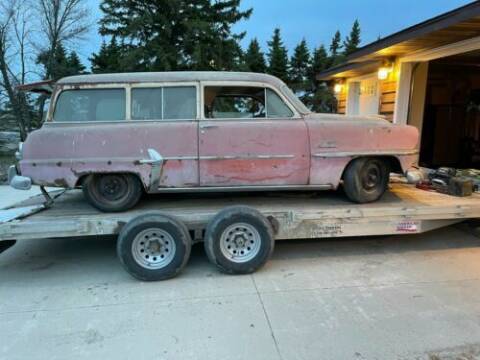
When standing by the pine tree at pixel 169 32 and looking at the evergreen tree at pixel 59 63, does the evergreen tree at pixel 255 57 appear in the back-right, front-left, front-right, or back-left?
back-right

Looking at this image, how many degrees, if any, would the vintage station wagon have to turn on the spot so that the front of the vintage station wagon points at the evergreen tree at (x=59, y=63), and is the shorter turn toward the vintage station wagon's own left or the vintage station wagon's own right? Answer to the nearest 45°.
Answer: approximately 135° to the vintage station wagon's own left

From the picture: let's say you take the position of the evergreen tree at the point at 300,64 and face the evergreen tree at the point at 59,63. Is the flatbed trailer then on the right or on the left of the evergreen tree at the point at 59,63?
left

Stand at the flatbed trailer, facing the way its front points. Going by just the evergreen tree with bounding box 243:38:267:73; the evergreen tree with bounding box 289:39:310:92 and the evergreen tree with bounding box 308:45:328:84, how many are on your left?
3

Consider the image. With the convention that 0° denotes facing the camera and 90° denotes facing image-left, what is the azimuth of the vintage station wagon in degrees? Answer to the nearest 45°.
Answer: approximately 270°

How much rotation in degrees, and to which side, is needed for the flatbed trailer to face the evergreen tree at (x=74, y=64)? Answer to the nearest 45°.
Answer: approximately 135° to its left

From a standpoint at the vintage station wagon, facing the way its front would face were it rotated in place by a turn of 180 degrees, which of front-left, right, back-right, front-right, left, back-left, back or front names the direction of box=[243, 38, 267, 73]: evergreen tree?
right

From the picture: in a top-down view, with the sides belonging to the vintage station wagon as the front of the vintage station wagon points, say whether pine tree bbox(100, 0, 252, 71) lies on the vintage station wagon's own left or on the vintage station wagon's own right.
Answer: on the vintage station wagon's own left

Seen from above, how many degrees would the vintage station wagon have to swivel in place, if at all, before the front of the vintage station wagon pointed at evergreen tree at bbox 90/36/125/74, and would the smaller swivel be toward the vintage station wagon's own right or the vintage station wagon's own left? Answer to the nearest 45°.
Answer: approximately 90° to the vintage station wagon's own left

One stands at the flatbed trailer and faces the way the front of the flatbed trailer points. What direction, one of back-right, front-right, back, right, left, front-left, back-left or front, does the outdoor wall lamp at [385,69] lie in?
front-left

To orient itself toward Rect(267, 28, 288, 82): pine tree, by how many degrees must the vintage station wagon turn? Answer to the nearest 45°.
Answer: approximately 90° to its left

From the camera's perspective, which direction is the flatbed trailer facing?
to the viewer's right
